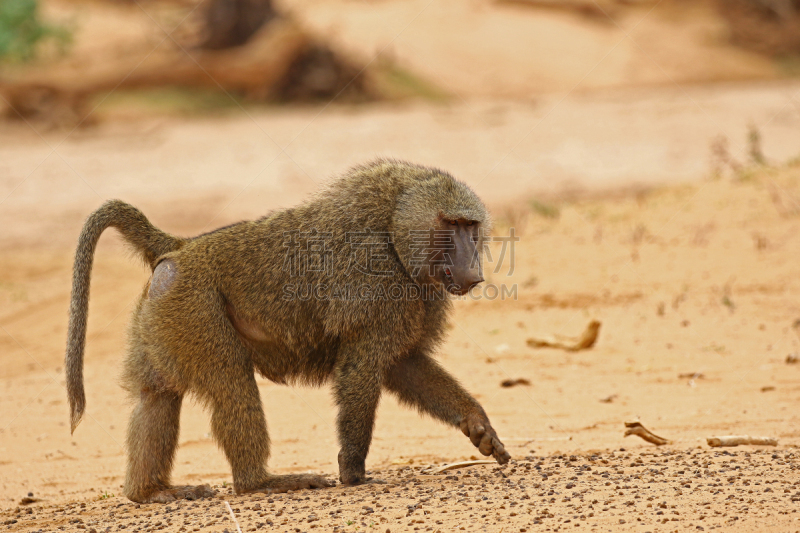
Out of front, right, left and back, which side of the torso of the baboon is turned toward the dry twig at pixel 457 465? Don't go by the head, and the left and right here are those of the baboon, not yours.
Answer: front

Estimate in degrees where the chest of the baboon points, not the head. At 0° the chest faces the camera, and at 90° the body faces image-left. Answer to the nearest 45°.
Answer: approximately 270°

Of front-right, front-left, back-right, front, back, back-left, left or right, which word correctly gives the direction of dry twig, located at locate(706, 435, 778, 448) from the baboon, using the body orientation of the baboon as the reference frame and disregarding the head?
front
